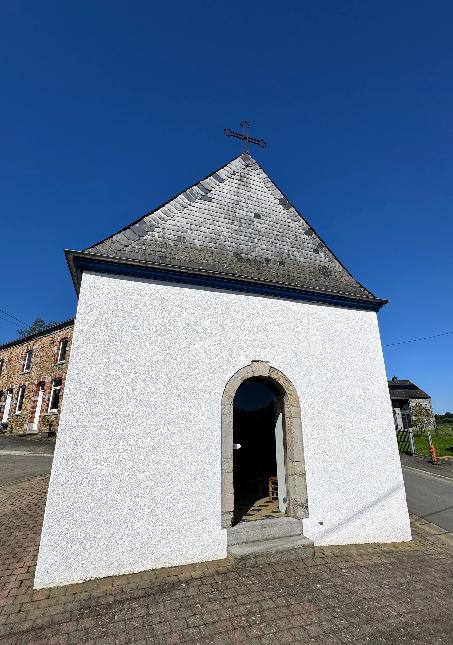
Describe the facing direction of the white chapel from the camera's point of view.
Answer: facing the viewer

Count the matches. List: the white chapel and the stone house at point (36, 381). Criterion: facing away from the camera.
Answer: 0

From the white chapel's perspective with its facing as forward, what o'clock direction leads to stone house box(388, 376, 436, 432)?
The stone house is roughly at 7 o'clock from the white chapel.

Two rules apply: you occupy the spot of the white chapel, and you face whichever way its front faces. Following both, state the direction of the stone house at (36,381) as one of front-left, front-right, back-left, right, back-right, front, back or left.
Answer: back-right

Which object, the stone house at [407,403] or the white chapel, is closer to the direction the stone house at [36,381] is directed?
the white chapel
